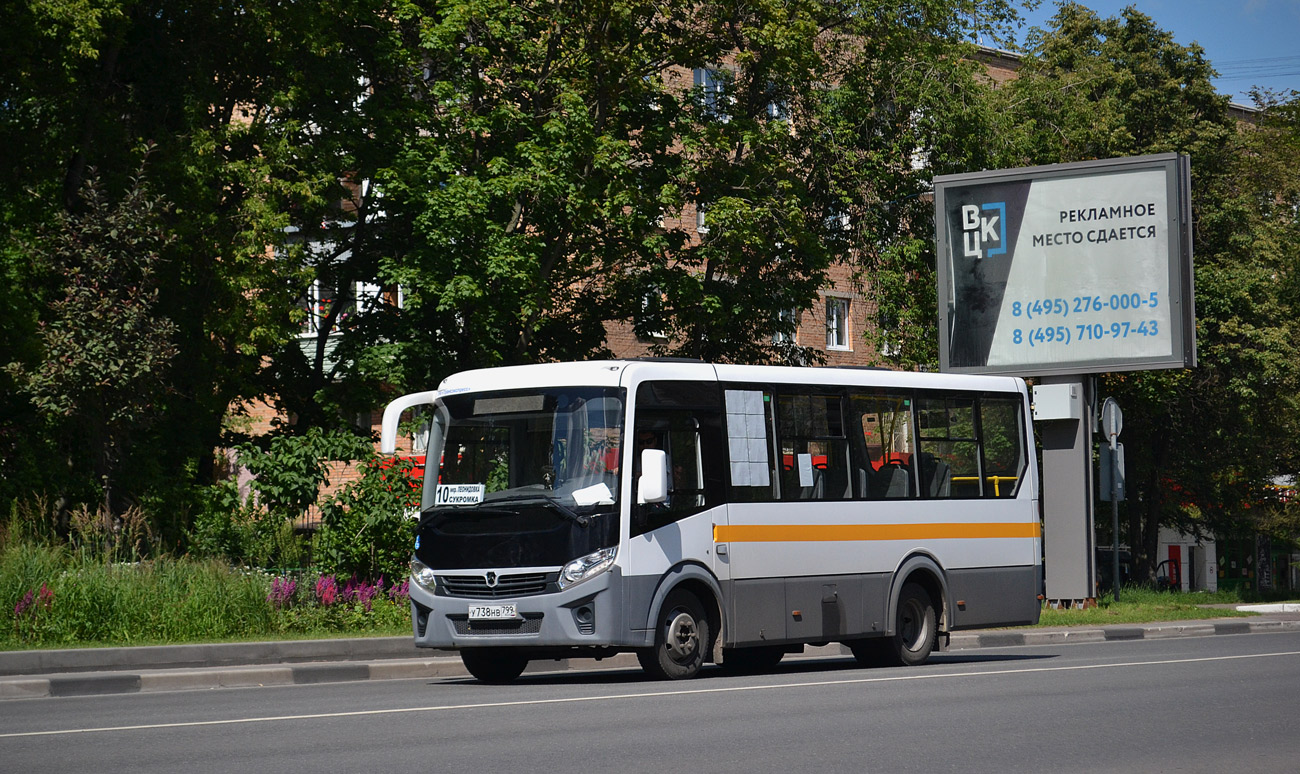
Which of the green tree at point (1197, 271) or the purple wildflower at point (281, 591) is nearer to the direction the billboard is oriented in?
the purple wildflower

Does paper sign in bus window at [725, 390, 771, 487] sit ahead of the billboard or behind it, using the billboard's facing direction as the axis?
ahead

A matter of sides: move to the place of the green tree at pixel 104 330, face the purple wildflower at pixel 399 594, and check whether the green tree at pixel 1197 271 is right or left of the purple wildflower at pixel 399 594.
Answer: left

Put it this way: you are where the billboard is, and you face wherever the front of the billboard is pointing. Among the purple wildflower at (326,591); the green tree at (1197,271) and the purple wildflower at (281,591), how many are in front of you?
2

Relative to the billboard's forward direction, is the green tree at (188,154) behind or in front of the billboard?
in front

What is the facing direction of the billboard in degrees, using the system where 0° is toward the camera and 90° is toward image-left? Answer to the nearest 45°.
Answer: approximately 45°
